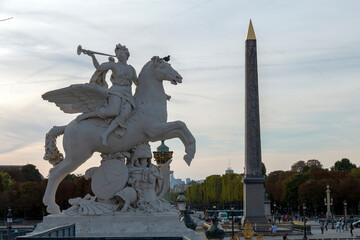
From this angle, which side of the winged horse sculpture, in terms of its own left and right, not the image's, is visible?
right

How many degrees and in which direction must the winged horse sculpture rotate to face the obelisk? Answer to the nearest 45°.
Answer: approximately 90° to its left
